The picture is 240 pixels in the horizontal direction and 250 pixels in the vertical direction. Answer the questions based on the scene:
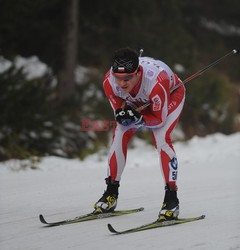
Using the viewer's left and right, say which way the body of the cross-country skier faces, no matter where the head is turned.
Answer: facing the viewer and to the left of the viewer

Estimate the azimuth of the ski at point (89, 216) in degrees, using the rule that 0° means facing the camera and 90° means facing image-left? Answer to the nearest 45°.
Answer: approximately 45°

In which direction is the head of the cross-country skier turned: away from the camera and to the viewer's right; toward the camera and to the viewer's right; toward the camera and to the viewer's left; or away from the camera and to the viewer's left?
toward the camera and to the viewer's left
